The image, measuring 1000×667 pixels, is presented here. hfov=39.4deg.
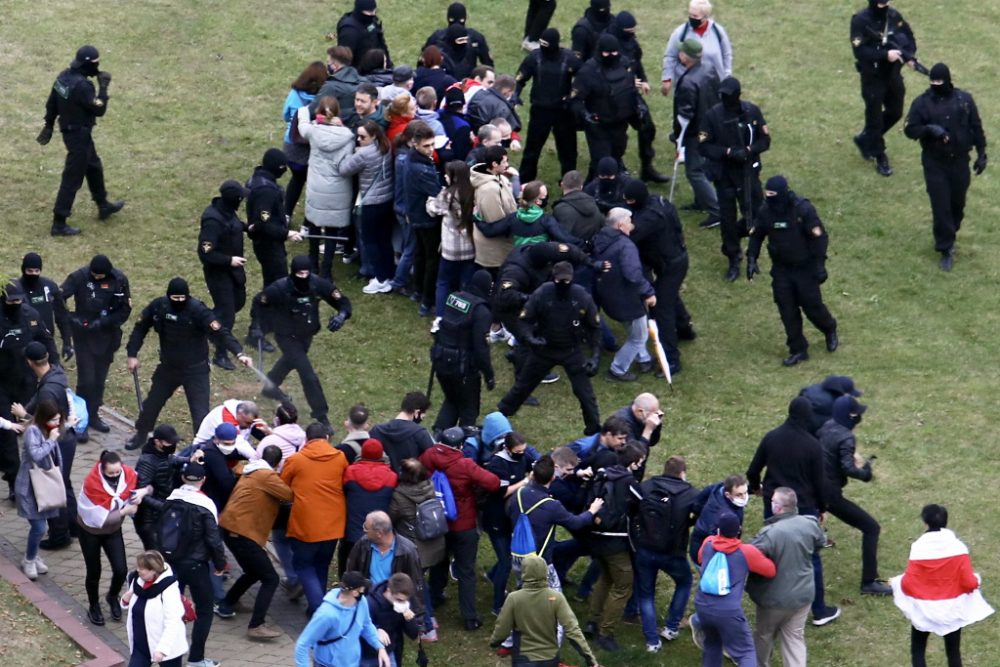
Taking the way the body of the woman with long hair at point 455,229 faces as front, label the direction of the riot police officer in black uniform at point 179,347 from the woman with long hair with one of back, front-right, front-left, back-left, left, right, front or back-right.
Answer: left

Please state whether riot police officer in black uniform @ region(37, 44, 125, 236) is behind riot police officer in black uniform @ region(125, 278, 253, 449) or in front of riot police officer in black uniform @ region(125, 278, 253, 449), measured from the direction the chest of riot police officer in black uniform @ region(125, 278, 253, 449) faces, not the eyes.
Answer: behind

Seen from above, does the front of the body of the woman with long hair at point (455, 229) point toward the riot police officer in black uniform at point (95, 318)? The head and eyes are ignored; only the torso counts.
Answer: no

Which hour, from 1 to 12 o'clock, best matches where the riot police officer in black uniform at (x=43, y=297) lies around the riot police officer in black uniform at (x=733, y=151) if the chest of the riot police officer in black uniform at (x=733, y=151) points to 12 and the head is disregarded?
the riot police officer in black uniform at (x=43, y=297) is roughly at 2 o'clock from the riot police officer in black uniform at (x=733, y=151).

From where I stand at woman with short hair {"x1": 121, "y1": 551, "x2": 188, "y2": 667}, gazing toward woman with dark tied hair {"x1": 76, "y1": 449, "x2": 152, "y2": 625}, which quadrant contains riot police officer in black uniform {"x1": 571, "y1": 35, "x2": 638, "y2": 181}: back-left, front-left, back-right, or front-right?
front-right

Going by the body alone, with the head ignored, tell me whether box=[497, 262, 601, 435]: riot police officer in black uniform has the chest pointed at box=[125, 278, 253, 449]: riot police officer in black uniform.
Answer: no

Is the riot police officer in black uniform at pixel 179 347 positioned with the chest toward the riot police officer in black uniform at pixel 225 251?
no

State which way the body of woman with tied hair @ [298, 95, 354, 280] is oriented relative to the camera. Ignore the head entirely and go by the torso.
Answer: away from the camera

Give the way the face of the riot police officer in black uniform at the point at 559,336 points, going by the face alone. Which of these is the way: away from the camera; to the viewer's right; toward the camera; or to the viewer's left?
toward the camera

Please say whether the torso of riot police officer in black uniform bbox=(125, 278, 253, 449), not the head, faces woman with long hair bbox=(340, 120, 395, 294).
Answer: no

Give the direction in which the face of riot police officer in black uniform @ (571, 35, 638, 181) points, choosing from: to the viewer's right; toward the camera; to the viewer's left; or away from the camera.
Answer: toward the camera

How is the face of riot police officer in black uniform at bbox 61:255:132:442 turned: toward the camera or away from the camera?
toward the camera

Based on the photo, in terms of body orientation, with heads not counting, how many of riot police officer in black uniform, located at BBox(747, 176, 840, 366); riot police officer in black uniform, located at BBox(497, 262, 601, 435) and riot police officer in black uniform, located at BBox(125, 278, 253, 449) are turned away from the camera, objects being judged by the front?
0

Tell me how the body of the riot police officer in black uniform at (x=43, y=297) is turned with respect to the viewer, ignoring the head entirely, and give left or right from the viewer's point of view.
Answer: facing the viewer

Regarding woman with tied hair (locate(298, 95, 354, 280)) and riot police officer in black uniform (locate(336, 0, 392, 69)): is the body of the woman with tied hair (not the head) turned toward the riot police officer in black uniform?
yes

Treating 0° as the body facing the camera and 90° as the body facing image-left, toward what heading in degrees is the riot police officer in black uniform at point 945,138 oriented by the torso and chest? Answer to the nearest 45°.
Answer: approximately 0°

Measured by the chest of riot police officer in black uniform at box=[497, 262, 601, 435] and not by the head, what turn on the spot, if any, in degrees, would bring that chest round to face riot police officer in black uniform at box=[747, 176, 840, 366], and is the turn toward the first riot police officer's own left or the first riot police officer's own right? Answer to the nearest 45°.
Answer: approximately 135° to the first riot police officer's own left
